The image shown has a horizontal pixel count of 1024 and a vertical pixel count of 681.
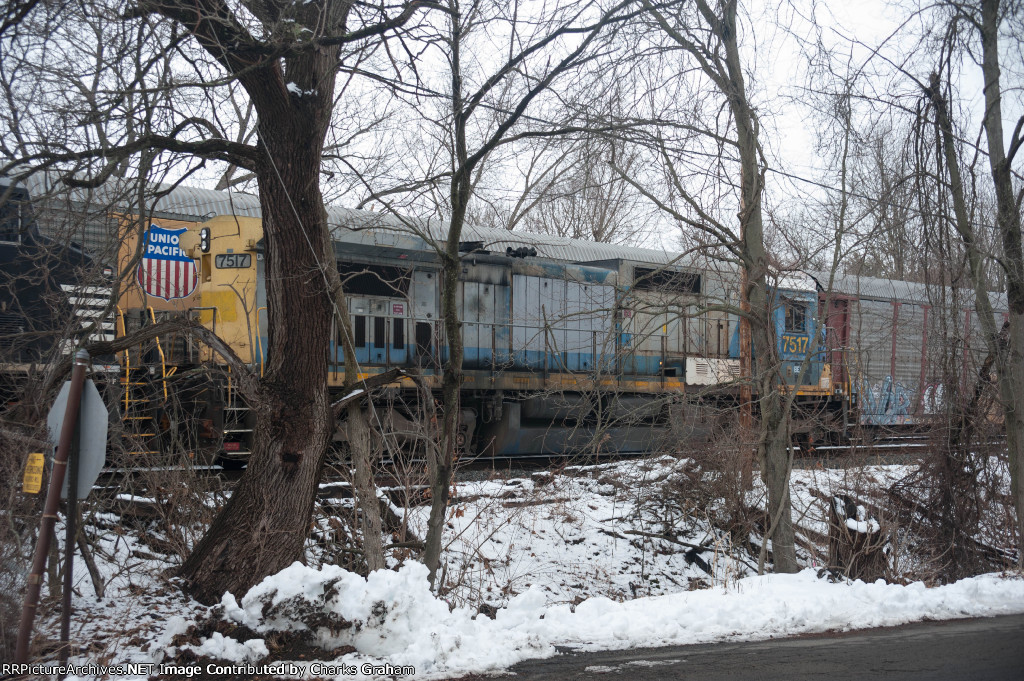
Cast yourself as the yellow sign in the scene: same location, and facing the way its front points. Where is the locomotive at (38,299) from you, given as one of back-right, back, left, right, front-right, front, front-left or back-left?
back

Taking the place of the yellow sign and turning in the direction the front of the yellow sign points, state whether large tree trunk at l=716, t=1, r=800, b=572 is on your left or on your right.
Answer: on your left

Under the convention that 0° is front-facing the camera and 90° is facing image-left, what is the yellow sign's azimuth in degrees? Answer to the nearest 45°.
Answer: approximately 0°

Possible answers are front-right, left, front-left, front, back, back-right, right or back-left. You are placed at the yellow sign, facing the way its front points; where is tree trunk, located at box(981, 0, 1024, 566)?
left

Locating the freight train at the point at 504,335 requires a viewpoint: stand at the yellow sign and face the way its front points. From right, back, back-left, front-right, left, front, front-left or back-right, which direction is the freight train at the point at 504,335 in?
back-left

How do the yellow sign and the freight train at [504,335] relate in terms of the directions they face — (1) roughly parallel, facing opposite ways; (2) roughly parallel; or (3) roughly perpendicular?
roughly perpendicular

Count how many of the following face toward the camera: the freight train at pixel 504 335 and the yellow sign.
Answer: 1
